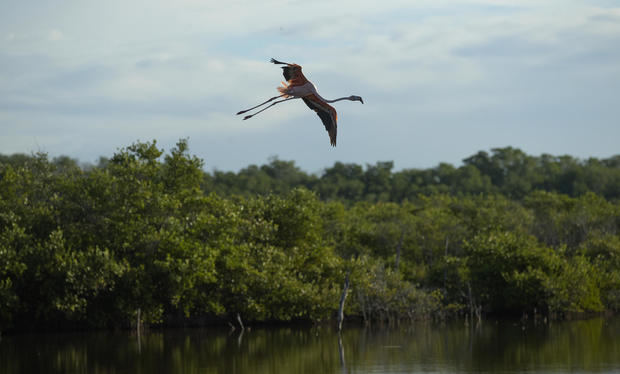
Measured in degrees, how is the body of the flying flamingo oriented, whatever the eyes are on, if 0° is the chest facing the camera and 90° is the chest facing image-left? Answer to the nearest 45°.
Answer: approximately 270°
